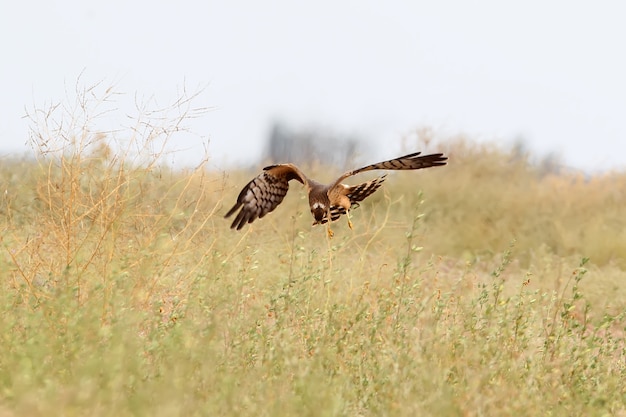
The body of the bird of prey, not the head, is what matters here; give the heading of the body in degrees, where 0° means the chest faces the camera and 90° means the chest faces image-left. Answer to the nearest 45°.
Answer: approximately 45°
